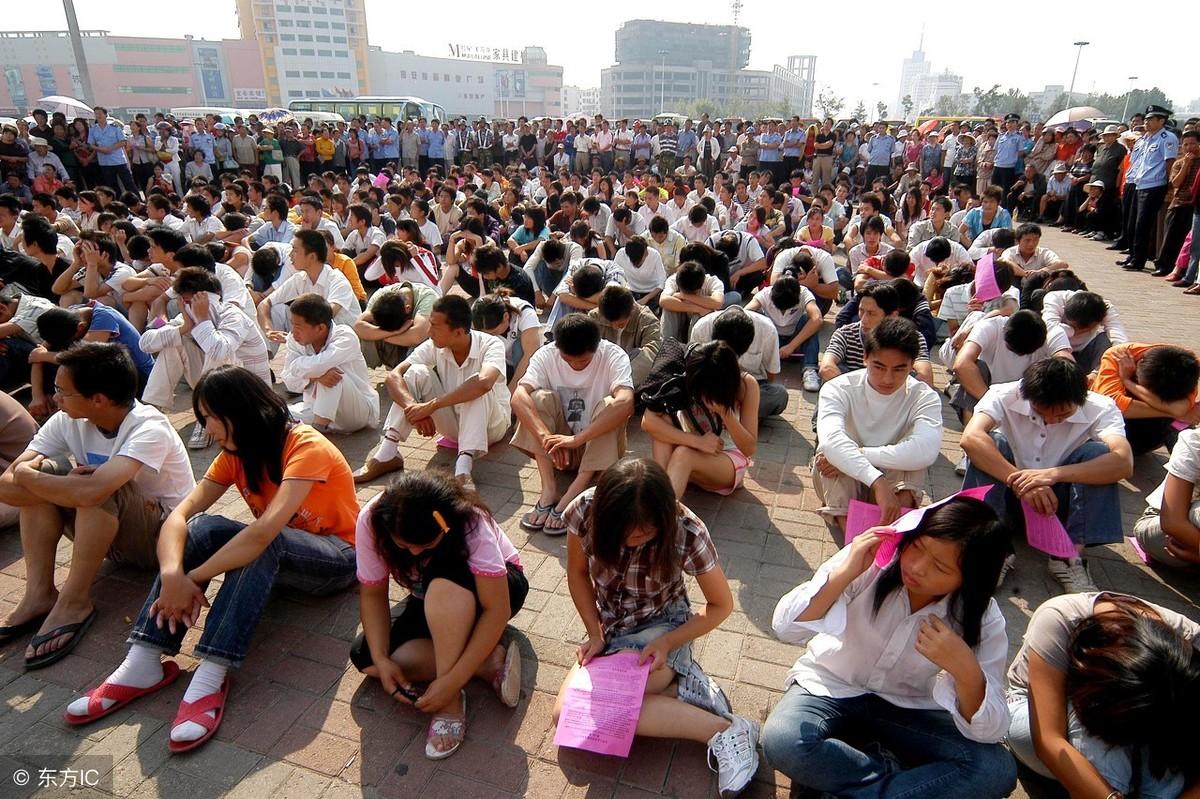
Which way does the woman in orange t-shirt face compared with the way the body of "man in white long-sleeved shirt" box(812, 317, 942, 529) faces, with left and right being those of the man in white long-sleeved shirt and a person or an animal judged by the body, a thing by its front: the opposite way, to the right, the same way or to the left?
the same way

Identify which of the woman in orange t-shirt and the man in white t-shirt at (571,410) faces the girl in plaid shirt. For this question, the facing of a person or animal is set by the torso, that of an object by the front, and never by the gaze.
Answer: the man in white t-shirt

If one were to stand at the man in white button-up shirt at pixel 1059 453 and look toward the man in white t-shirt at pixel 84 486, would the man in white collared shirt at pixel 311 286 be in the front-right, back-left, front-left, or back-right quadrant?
front-right

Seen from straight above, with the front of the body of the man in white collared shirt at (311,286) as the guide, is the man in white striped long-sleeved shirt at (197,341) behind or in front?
in front

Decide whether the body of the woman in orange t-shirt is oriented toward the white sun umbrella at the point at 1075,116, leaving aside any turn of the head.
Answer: no

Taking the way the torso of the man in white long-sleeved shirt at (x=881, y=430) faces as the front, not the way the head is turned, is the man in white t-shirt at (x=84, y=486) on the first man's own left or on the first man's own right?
on the first man's own right

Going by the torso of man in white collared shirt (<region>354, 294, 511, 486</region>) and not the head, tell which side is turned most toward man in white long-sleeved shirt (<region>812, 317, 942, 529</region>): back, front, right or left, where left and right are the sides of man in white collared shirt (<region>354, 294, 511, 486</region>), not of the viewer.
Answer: left

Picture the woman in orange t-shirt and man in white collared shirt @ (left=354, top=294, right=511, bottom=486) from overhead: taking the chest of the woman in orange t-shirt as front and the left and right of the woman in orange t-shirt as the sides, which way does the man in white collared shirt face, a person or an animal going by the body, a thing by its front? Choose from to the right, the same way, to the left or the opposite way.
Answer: the same way

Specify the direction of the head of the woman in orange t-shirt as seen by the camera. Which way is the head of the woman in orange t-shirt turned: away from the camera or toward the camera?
toward the camera

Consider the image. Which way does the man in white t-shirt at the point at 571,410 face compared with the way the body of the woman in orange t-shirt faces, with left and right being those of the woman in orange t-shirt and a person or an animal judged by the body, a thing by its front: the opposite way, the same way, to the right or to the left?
the same way

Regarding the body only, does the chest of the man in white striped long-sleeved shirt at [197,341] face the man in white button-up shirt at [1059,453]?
no

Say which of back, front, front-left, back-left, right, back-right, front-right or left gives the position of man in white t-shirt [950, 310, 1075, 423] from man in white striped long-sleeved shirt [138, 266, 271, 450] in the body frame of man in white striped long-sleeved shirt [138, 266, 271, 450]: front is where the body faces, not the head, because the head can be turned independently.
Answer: left

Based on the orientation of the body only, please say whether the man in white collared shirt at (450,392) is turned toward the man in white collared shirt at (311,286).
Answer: no

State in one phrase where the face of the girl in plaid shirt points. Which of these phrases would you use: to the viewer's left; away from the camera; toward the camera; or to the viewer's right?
toward the camera

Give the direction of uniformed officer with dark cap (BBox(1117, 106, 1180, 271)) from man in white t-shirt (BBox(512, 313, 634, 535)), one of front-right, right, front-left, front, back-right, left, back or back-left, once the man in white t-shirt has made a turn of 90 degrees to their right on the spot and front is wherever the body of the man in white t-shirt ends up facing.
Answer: back-right

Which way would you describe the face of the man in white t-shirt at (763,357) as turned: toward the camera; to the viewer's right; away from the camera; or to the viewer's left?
toward the camera

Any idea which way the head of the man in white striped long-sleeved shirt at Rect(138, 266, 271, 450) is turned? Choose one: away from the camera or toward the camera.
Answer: toward the camera

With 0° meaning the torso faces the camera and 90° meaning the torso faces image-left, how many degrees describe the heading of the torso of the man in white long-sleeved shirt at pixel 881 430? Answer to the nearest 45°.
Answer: approximately 0°

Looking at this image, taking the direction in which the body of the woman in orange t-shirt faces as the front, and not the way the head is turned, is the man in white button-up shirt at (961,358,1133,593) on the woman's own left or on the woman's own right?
on the woman's own left

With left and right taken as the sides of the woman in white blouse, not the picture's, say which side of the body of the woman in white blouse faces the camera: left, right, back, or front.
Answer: front
